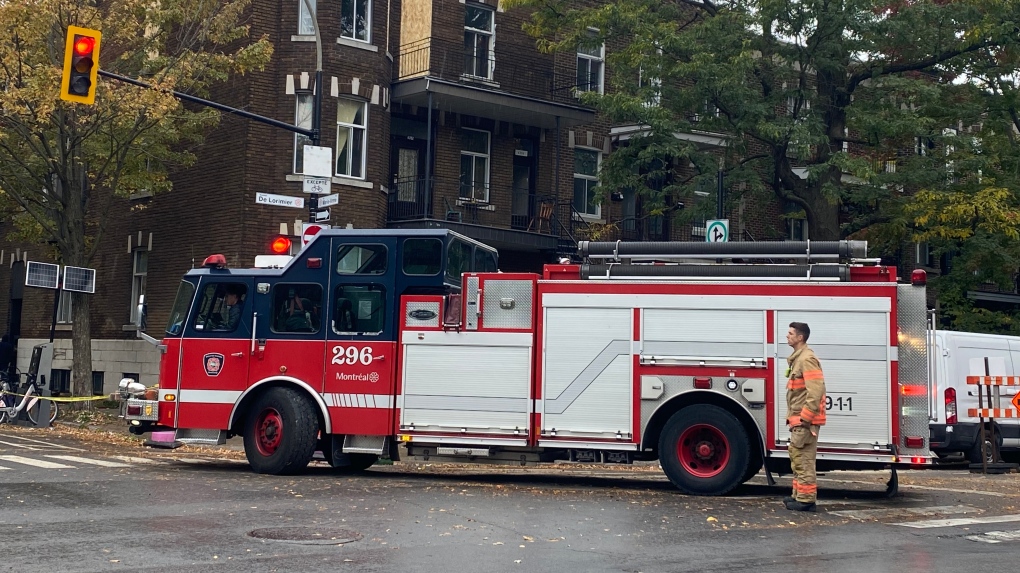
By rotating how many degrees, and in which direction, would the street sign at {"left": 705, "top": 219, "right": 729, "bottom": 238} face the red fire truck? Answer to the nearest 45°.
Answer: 0° — it already faces it

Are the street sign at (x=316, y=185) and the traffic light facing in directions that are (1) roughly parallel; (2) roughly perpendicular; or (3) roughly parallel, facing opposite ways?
roughly parallel

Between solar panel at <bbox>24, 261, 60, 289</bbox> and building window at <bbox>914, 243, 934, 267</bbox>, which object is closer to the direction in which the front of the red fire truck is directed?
the solar panel

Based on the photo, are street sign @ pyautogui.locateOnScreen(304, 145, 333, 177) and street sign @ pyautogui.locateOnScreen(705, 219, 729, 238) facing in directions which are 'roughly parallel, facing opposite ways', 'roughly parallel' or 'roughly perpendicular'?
roughly parallel

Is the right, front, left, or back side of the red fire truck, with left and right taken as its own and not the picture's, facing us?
left

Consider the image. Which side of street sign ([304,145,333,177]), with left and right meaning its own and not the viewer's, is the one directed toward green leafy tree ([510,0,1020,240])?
left

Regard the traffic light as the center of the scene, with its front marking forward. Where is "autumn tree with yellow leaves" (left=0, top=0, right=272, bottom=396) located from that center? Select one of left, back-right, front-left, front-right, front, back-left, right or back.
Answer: back

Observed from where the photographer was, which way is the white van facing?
facing away from the viewer and to the right of the viewer

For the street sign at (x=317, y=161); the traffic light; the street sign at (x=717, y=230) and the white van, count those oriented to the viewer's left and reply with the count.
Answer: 0

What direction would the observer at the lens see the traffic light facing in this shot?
facing the viewer

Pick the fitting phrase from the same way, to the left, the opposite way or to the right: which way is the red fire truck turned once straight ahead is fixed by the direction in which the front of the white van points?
the opposite way

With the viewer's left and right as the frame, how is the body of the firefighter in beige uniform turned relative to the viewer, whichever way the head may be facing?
facing to the left of the viewer

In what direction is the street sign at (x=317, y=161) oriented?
toward the camera

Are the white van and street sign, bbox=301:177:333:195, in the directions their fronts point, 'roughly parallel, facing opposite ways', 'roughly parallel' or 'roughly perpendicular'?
roughly perpendicular

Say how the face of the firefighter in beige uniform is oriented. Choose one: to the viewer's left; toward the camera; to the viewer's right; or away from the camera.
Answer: to the viewer's left

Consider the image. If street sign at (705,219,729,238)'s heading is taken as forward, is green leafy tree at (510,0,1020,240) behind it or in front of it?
behind

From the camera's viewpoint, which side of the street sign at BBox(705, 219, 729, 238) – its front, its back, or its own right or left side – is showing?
front

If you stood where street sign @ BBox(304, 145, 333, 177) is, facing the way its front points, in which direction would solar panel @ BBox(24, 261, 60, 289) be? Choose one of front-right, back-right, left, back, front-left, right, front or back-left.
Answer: back-right
